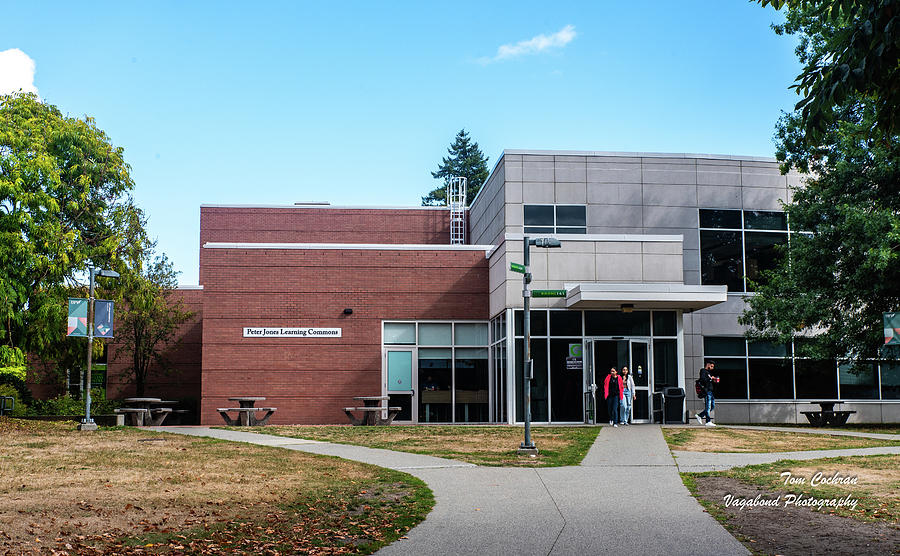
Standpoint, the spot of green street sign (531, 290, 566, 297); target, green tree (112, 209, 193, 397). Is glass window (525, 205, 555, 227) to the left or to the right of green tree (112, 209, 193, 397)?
right

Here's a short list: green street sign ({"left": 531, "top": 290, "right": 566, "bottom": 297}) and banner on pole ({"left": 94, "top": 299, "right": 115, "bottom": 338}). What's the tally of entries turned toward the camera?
2

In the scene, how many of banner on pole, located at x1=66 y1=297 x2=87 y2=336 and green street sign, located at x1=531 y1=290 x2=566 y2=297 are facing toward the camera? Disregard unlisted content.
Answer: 2

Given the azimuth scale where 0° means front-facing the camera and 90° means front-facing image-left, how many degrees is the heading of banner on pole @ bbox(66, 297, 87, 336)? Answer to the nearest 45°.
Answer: approximately 0°

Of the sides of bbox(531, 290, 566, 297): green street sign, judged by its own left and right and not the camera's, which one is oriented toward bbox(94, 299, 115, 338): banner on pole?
right

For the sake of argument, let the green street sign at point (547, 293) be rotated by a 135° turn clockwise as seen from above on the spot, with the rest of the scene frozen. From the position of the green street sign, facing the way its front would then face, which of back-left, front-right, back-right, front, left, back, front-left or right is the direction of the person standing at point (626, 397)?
right

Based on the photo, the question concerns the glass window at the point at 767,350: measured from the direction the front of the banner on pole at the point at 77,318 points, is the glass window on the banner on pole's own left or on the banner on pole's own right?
on the banner on pole's own left

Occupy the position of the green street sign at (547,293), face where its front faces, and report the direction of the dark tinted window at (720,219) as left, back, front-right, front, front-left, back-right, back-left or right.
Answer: back-left
